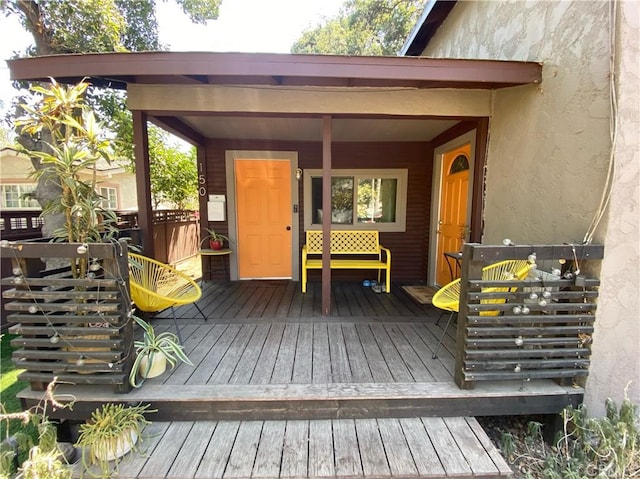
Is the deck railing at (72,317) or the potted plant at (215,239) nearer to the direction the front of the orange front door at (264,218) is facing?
the deck railing

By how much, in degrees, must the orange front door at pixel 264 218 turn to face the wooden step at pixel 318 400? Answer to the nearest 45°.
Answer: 0° — it already faces it

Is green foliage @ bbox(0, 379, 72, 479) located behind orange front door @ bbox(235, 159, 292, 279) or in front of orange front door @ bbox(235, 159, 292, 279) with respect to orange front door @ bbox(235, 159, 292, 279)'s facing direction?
in front

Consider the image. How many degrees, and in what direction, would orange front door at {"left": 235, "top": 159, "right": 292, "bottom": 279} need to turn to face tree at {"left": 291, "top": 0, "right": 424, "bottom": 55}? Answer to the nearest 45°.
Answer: approximately 135° to its left

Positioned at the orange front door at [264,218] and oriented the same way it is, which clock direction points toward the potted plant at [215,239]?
The potted plant is roughly at 3 o'clock from the orange front door.

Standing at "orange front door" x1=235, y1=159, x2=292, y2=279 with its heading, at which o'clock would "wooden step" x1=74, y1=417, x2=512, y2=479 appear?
The wooden step is roughly at 12 o'clock from the orange front door.

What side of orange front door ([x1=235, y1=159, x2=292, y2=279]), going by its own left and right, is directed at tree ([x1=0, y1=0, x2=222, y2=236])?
right

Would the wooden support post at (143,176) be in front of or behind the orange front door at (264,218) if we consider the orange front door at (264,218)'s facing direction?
in front

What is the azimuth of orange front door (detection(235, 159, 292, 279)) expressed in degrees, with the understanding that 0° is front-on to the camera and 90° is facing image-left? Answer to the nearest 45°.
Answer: approximately 0°

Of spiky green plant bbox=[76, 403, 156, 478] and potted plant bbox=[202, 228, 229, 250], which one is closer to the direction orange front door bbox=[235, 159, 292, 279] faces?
the spiky green plant

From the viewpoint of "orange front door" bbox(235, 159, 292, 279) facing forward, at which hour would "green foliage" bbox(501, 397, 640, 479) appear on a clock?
The green foliage is roughly at 11 o'clock from the orange front door.

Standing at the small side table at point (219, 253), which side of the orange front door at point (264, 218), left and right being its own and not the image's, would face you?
right

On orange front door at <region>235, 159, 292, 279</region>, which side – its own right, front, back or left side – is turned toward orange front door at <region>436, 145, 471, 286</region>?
left
